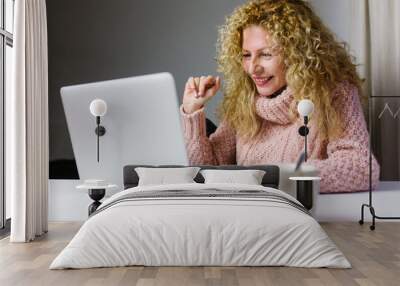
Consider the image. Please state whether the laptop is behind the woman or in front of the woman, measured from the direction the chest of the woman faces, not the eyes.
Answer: in front

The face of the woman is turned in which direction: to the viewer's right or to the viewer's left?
to the viewer's left
